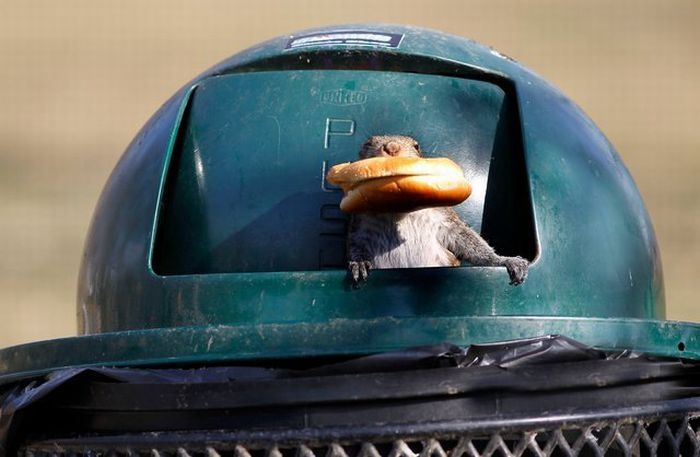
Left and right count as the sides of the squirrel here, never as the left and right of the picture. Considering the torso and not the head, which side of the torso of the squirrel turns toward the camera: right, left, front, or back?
front

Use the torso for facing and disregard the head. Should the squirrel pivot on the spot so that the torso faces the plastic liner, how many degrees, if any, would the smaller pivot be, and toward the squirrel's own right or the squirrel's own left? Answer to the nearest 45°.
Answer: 0° — it already faces it
